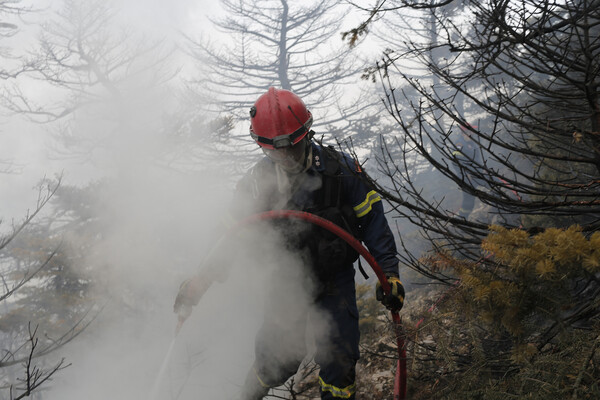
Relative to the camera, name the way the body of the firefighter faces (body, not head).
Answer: toward the camera

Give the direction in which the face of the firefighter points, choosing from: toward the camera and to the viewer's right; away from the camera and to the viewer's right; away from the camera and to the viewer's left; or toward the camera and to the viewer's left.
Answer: toward the camera and to the viewer's left
